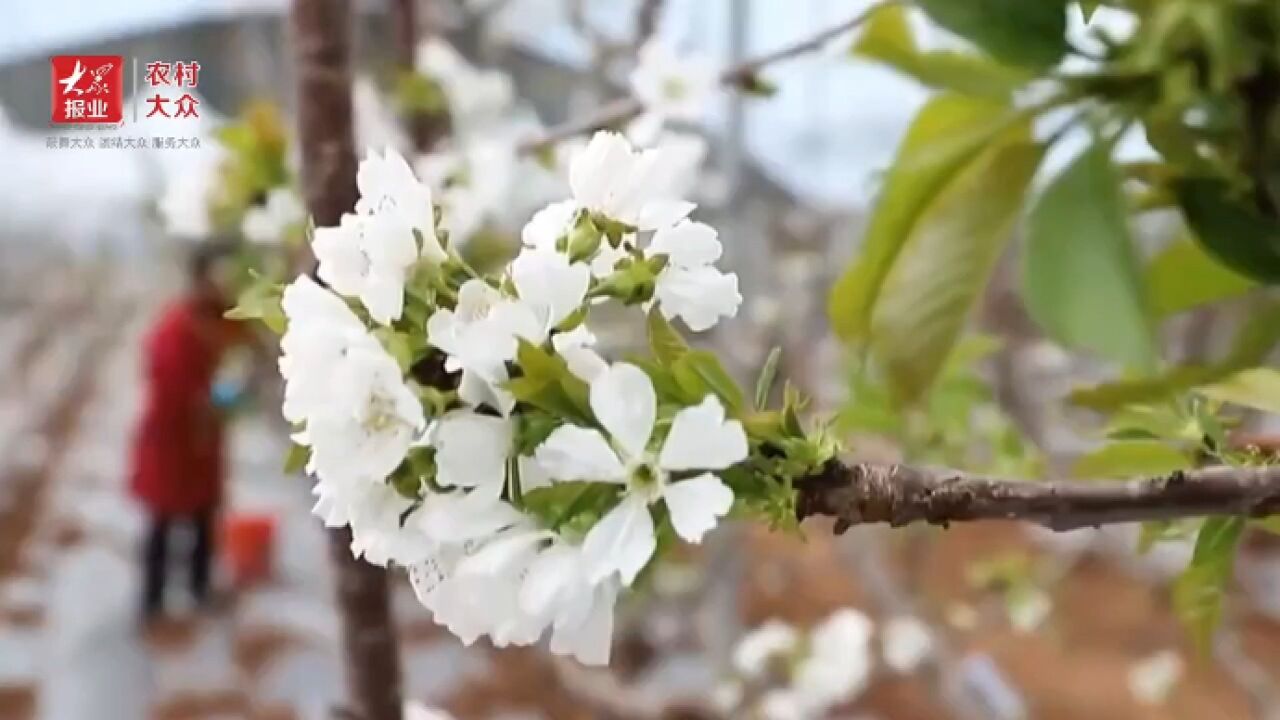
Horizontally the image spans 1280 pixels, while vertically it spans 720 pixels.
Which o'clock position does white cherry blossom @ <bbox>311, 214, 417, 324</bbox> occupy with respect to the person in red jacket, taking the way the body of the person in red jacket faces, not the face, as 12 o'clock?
The white cherry blossom is roughly at 3 o'clock from the person in red jacket.

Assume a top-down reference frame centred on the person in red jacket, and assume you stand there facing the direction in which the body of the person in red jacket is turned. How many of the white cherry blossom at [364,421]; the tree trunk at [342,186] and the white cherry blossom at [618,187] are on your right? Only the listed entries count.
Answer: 3

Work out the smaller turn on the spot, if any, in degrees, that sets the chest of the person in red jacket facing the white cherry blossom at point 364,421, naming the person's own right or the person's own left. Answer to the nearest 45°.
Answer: approximately 90° to the person's own right

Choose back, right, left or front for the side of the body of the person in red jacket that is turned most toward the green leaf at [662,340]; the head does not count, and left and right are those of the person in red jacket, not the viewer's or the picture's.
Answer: right

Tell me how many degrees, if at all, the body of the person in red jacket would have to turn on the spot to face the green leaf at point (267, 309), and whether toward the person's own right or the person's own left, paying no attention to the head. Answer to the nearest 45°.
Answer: approximately 90° to the person's own right

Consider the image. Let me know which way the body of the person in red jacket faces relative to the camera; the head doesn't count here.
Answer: to the viewer's right

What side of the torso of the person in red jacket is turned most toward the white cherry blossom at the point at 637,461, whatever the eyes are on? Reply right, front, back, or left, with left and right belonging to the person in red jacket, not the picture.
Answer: right

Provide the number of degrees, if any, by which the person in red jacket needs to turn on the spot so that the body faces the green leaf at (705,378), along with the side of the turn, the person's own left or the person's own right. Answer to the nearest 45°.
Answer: approximately 90° to the person's own right

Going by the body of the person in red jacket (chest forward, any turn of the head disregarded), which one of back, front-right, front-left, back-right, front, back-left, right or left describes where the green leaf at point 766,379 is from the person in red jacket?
right

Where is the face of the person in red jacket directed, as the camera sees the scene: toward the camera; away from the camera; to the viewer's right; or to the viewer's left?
to the viewer's right

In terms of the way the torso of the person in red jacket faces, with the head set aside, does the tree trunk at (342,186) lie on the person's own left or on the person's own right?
on the person's own right

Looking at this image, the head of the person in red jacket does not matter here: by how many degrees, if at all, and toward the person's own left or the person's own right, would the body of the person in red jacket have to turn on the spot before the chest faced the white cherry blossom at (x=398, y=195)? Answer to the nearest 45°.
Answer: approximately 90° to the person's own right
